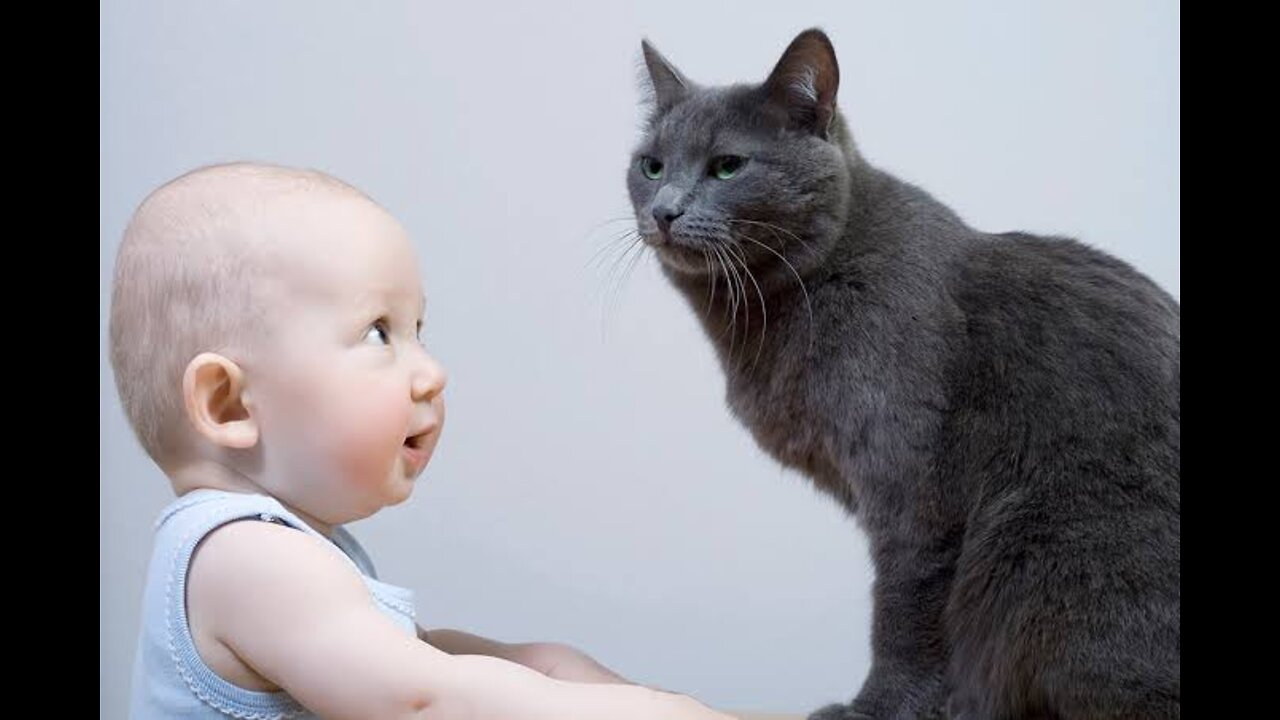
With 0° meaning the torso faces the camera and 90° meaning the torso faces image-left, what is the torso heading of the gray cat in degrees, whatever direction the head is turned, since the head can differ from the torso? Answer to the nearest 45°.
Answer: approximately 90°

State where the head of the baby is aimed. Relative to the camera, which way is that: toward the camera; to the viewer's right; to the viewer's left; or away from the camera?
to the viewer's right

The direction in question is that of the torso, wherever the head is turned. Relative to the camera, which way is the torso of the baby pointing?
to the viewer's right

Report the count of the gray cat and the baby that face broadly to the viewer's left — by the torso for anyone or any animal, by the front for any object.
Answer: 1

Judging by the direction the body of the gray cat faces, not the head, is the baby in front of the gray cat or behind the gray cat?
in front

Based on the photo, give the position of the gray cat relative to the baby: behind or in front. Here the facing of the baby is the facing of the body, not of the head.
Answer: in front

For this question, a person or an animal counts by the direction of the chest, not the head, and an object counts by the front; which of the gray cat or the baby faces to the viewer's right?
the baby

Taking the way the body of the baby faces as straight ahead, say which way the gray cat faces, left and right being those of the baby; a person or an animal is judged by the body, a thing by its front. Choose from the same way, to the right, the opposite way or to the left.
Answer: the opposite way
